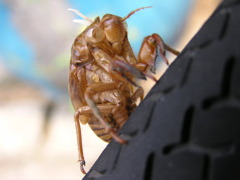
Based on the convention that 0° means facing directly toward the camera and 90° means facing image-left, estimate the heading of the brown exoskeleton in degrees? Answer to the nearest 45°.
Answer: approximately 315°
